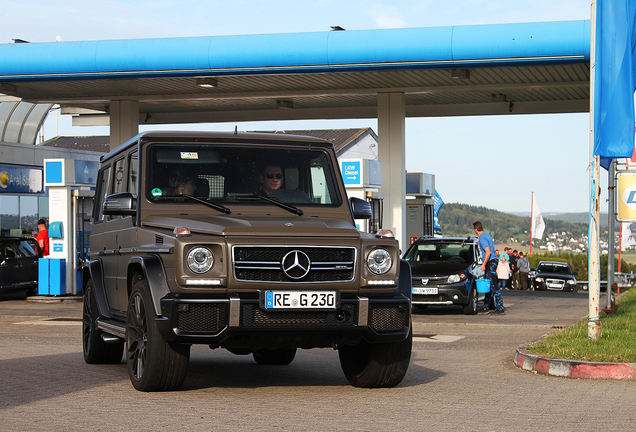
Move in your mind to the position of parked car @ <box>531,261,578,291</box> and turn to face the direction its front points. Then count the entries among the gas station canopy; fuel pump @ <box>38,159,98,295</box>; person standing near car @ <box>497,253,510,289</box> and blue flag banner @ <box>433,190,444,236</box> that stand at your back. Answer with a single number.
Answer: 0

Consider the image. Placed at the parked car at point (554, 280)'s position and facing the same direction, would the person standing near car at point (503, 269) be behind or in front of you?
in front

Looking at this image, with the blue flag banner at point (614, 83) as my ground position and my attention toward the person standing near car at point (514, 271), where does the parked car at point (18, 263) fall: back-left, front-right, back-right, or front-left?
front-left

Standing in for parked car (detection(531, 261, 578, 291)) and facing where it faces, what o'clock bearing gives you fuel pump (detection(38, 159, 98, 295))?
The fuel pump is roughly at 1 o'clock from the parked car.

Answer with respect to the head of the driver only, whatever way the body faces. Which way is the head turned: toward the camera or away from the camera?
toward the camera

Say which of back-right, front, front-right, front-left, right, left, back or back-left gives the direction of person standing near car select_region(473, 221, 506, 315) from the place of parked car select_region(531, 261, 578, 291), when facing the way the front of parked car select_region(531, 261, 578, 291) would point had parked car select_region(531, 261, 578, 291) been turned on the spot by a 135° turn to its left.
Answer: back-right

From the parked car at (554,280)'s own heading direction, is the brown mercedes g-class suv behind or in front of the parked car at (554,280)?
in front

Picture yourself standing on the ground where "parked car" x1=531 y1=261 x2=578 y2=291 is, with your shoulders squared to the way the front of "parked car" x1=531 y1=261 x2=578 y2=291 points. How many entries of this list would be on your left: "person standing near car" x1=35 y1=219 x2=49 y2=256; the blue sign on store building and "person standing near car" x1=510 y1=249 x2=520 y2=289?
0

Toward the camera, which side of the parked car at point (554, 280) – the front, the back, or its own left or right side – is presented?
front

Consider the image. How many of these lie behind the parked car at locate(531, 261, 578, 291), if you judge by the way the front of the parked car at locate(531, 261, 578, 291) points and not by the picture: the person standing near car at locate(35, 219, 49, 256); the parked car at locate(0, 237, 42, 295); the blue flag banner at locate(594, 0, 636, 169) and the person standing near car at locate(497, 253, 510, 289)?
0

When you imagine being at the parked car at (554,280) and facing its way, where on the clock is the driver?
The driver is roughly at 12 o'clock from the parked car.

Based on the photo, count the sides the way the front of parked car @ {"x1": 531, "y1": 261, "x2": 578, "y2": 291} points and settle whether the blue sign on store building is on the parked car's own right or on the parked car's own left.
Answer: on the parked car's own right

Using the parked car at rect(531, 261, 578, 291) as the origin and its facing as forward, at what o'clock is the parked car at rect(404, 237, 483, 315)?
the parked car at rect(404, 237, 483, 315) is roughly at 12 o'clock from the parked car at rect(531, 261, 578, 291).

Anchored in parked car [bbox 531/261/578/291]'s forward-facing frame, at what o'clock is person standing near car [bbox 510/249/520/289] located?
The person standing near car is roughly at 4 o'clock from the parked car.

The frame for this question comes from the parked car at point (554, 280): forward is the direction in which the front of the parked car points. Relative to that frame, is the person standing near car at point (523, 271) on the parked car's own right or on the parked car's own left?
on the parked car's own right
